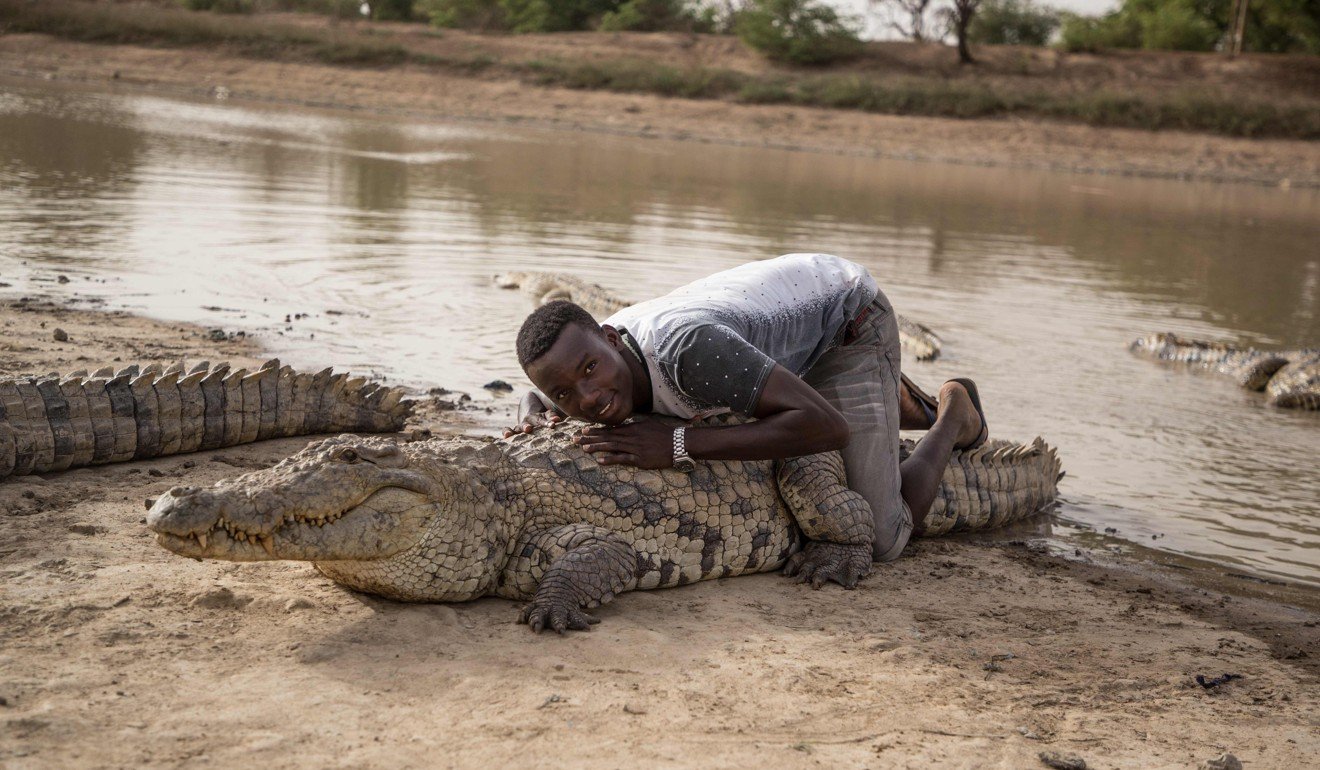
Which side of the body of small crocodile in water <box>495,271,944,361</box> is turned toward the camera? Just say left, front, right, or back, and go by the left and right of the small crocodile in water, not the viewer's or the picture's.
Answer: left

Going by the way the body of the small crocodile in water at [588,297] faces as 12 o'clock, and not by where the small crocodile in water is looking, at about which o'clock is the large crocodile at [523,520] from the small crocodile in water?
The large crocodile is roughly at 9 o'clock from the small crocodile in water.

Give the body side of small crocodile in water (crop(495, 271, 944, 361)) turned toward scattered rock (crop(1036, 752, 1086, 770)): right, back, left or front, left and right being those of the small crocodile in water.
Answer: left

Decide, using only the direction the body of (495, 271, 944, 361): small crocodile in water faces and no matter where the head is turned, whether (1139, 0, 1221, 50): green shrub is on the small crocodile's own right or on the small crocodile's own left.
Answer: on the small crocodile's own right

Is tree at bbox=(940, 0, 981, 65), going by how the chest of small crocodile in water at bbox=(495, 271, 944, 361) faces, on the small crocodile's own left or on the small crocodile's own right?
on the small crocodile's own right

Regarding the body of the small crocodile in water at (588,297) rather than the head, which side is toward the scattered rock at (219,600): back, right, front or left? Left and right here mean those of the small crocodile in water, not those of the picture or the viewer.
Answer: left

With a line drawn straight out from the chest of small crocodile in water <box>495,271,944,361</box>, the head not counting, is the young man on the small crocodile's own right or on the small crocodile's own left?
on the small crocodile's own left

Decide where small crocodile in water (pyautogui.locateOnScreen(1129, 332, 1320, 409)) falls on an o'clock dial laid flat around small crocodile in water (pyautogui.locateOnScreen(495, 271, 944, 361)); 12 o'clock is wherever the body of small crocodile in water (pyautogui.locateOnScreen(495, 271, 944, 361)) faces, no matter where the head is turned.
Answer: small crocodile in water (pyautogui.locateOnScreen(1129, 332, 1320, 409)) is roughly at 6 o'clock from small crocodile in water (pyautogui.locateOnScreen(495, 271, 944, 361)).

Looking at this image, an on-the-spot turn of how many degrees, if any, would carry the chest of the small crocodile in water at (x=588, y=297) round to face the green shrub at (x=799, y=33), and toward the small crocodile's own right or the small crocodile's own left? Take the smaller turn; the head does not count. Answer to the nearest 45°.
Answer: approximately 90° to the small crocodile's own right
